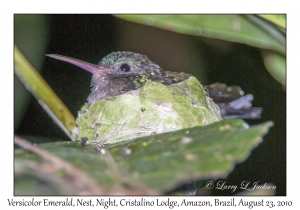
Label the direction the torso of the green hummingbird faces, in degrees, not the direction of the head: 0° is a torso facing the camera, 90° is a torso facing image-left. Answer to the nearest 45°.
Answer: approximately 90°
